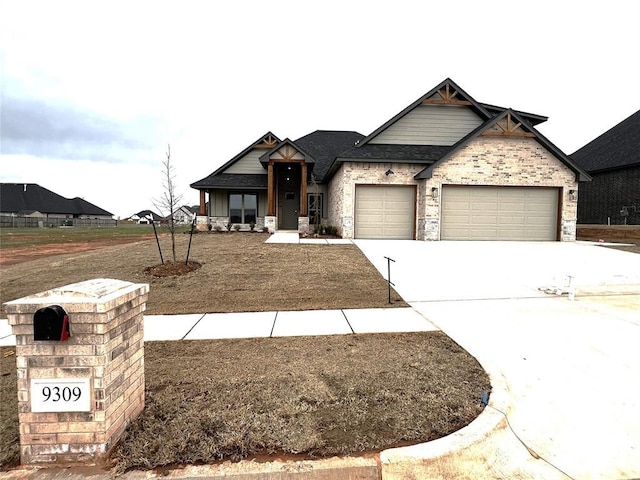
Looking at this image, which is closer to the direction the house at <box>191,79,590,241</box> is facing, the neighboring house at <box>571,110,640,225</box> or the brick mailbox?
the brick mailbox

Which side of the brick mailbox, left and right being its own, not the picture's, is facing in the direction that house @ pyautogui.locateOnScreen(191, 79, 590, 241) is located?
back

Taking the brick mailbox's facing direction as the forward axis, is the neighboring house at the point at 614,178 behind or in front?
behind

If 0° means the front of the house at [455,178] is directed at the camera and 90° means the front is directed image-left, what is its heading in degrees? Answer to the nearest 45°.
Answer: approximately 0°

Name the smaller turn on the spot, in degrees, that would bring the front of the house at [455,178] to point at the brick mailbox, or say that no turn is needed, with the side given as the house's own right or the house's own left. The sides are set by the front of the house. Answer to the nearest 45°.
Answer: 0° — it already faces it

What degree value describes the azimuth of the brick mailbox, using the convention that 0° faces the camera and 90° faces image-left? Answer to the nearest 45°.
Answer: approximately 45°

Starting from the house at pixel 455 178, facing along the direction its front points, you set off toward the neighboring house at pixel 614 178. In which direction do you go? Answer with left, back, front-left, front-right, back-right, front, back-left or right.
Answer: back-left
